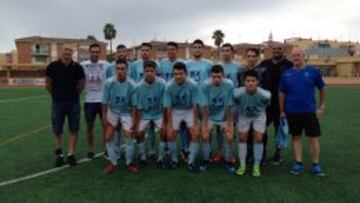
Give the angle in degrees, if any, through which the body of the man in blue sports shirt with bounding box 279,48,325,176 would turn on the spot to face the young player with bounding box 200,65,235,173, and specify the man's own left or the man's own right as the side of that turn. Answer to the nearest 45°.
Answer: approximately 90° to the man's own right

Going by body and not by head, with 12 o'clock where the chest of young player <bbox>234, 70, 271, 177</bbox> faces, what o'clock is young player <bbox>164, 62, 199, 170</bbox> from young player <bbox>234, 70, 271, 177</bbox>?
young player <bbox>164, 62, 199, 170</bbox> is roughly at 3 o'clock from young player <bbox>234, 70, 271, 177</bbox>.

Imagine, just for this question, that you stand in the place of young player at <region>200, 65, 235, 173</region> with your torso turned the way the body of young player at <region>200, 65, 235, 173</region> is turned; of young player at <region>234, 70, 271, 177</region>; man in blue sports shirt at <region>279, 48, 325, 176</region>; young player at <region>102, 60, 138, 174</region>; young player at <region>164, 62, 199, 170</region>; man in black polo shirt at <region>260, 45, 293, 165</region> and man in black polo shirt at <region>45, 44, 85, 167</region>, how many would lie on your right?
3

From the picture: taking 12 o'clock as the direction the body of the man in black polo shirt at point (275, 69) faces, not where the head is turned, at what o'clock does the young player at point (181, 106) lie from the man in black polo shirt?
The young player is roughly at 2 o'clock from the man in black polo shirt.

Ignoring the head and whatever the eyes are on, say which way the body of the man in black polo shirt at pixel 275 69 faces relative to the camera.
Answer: toward the camera

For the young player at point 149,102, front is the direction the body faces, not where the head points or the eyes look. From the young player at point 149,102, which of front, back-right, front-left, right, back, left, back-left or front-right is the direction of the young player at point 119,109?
right

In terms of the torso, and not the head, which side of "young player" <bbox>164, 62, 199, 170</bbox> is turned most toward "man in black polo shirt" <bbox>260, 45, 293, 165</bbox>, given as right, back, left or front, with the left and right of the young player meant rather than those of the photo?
left

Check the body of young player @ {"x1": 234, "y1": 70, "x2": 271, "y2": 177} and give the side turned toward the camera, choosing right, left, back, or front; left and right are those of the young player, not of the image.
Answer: front

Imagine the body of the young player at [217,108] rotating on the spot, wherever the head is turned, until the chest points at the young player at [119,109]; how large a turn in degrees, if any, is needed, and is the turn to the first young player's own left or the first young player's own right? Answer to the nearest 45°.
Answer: approximately 90° to the first young player's own right

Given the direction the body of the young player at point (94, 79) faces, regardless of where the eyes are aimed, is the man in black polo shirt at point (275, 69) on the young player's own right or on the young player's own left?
on the young player's own left

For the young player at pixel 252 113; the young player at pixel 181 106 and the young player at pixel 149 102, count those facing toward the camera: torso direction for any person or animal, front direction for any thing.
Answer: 3

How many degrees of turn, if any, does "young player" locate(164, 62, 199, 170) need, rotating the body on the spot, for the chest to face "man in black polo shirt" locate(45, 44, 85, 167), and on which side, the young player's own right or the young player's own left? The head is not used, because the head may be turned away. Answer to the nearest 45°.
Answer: approximately 90° to the young player's own right

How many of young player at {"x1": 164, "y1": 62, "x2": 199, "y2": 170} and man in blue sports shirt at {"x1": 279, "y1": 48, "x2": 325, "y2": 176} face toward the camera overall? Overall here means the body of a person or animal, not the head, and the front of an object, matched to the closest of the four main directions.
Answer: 2

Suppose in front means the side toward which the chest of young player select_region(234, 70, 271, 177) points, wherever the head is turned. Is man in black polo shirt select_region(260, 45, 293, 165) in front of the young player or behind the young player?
behind

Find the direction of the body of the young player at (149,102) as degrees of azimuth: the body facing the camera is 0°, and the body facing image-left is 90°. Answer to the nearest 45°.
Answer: approximately 0°

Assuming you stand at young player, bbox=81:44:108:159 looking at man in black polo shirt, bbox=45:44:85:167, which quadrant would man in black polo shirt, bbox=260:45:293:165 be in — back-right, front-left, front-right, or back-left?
back-left

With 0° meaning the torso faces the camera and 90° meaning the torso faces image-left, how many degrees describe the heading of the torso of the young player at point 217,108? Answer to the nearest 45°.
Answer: approximately 0°
